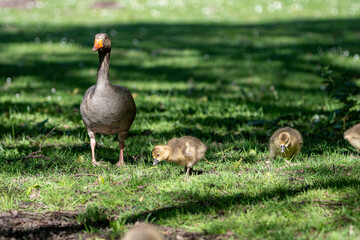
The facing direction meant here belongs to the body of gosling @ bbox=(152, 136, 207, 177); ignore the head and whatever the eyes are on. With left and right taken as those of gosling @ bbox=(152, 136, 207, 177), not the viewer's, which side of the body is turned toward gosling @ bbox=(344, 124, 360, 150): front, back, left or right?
back

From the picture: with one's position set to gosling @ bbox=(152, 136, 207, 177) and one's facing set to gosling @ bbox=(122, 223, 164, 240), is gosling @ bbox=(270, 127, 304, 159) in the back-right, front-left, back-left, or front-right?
back-left

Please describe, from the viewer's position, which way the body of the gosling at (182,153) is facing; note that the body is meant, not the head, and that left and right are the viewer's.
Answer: facing to the left of the viewer

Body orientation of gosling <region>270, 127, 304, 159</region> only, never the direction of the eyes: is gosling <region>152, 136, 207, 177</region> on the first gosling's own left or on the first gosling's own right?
on the first gosling's own right

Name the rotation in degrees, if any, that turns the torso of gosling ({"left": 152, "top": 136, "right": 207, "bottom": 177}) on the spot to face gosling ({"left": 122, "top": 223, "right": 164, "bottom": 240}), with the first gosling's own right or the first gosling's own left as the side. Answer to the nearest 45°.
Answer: approximately 90° to the first gosling's own left

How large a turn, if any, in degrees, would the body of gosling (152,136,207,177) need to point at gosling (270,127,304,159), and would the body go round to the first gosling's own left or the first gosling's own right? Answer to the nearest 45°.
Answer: approximately 135° to the first gosling's own right

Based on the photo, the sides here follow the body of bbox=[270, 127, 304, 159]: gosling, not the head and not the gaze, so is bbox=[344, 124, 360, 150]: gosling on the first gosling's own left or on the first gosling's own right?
on the first gosling's own left

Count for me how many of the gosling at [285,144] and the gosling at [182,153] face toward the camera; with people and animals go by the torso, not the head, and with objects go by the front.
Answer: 1
